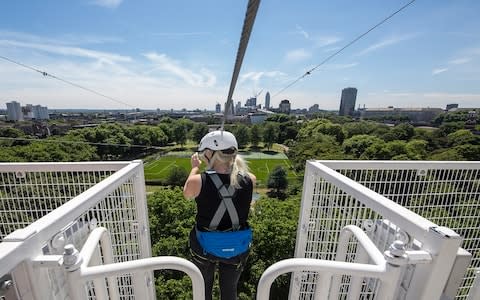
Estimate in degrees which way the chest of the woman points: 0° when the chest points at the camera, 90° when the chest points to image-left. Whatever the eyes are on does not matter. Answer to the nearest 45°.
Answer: approximately 180°

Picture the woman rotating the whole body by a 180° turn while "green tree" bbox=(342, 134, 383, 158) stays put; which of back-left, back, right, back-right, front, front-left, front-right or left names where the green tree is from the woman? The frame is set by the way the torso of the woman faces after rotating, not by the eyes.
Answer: back-left

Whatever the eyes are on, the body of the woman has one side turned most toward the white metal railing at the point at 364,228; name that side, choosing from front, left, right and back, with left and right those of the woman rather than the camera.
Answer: right

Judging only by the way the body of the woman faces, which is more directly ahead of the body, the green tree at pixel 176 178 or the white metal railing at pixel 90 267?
the green tree

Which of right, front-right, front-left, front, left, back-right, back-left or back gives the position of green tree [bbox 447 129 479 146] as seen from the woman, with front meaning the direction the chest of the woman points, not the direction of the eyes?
front-right

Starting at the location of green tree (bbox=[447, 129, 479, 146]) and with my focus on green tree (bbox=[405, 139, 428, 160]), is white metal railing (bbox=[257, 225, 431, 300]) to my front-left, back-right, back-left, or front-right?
front-left

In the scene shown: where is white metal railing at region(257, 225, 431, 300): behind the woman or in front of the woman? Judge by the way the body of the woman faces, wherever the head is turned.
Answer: behind

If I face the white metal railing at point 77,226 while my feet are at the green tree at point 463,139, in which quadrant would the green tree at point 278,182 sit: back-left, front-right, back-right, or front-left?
front-right

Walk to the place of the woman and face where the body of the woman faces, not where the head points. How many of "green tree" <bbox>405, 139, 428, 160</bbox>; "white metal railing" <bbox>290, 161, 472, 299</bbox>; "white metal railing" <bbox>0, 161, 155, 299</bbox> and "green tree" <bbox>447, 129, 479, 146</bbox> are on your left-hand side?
1

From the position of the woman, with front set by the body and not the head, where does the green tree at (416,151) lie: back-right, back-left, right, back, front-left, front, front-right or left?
front-right

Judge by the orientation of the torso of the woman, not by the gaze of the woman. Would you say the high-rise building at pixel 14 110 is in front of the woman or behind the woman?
in front

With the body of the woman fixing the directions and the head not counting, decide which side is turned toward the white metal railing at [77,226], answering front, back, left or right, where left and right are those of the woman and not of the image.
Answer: left

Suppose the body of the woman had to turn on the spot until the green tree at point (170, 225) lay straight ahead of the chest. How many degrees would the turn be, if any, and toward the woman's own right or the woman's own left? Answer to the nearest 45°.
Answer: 0° — they already face it

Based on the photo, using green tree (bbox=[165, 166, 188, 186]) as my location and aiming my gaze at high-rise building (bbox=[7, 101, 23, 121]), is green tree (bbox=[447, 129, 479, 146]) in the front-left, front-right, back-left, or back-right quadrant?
back-right

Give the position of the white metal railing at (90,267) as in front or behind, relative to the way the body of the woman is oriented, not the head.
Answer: behind
